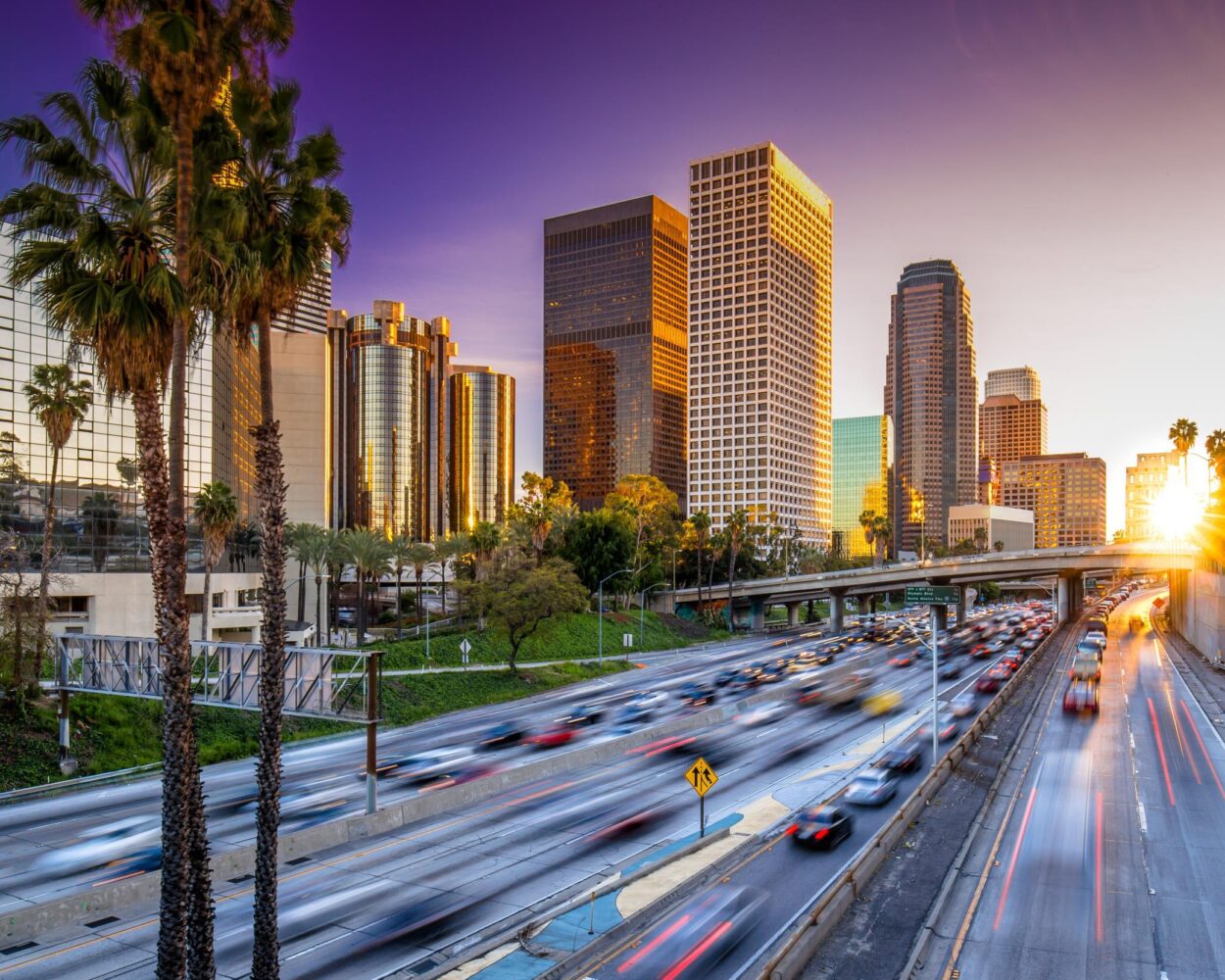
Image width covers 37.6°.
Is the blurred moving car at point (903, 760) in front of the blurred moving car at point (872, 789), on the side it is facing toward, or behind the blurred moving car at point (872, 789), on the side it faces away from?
in front

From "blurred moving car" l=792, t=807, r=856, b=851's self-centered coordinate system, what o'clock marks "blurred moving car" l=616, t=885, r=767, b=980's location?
"blurred moving car" l=616, t=885, r=767, b=980 is roughly at 5 o'clock from "blurred moving car" l=792, t=807, r=856, b=851.

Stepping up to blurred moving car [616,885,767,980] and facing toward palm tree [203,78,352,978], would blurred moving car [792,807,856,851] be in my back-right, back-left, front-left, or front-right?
back-right

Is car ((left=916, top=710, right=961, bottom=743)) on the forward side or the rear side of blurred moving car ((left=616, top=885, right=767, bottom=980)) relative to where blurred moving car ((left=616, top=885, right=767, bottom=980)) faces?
on the forward side

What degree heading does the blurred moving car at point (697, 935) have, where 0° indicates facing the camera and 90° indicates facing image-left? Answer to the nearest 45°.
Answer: approximately 225°

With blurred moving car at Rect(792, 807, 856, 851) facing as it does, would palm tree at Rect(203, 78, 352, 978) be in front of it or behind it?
behind
